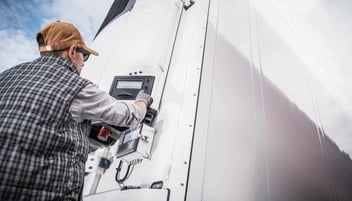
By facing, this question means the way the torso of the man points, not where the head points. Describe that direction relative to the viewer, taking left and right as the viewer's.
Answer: facing away from the viewer and to the right of the viewer

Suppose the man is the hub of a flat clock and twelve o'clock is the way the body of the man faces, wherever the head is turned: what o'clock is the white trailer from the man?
The white trailer is roughly at 1 o'clock from the man.

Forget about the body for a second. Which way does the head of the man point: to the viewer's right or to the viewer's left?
to the viewer's right

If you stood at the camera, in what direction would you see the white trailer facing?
facing the viewer and to the left of the viewer

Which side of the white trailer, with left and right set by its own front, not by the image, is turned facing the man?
front
